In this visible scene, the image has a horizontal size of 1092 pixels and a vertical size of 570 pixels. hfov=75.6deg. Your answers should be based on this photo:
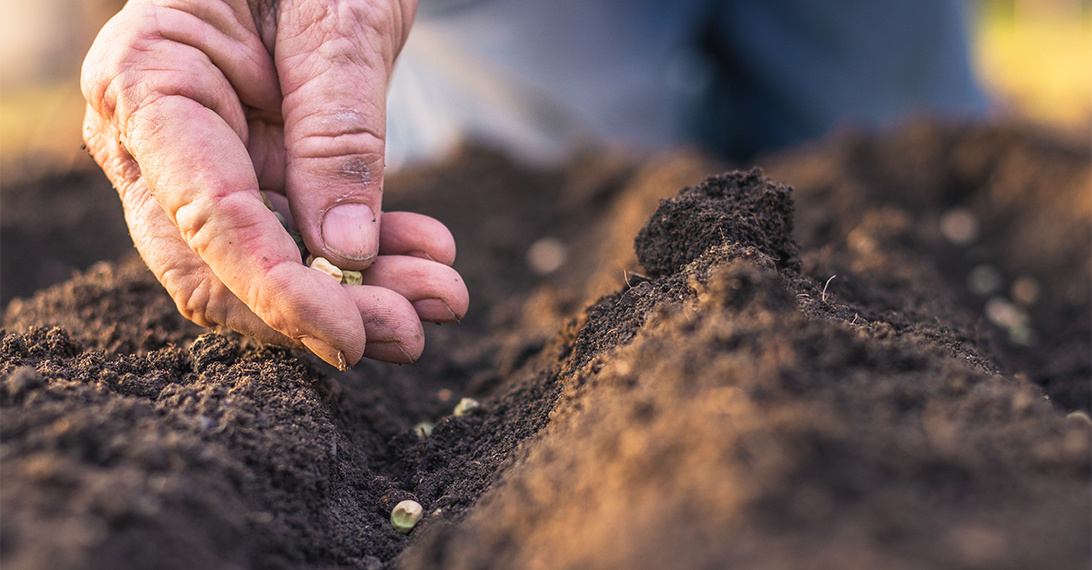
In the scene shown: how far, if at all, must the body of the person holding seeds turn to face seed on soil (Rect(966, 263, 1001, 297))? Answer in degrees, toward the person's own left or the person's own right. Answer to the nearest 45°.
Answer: approximately 90° to the person's own left

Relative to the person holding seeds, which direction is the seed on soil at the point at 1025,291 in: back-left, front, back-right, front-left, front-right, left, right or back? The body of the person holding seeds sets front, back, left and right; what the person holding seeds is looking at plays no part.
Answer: left

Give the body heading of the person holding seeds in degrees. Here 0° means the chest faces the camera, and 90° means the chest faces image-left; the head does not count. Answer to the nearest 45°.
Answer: approximately 0°
